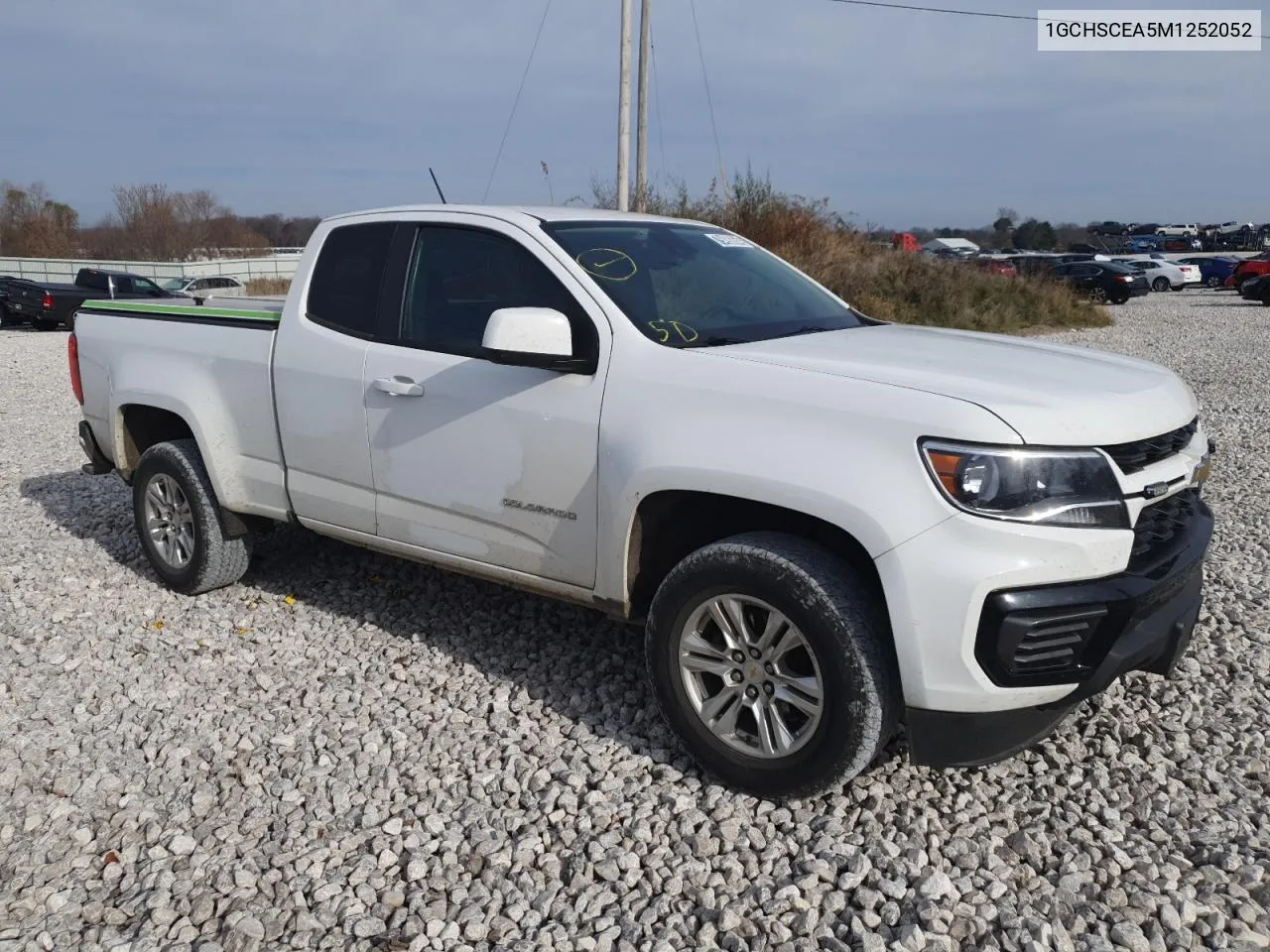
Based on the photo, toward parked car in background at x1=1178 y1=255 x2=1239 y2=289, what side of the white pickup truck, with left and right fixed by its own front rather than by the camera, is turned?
left

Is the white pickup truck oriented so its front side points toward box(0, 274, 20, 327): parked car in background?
no

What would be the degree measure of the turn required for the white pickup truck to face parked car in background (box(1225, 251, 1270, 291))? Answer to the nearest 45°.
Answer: approximately 90° to its left

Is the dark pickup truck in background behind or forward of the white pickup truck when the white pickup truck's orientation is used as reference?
behind

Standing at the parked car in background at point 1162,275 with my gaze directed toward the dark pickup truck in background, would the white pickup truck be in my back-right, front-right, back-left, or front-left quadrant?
front-left

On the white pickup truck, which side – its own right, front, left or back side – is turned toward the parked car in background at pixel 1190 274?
left

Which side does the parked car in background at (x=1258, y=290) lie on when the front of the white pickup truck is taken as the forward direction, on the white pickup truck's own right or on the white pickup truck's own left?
on the white pickup truck's own left

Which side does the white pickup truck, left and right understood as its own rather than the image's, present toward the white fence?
back

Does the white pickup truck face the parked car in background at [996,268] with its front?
no

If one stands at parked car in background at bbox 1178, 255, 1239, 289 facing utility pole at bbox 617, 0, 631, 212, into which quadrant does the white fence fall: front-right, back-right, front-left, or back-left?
front-right

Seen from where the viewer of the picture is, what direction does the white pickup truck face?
facing the viewer and to the right of the viewer

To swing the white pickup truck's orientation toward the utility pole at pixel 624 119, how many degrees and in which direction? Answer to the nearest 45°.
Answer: approximately 135° to its left
